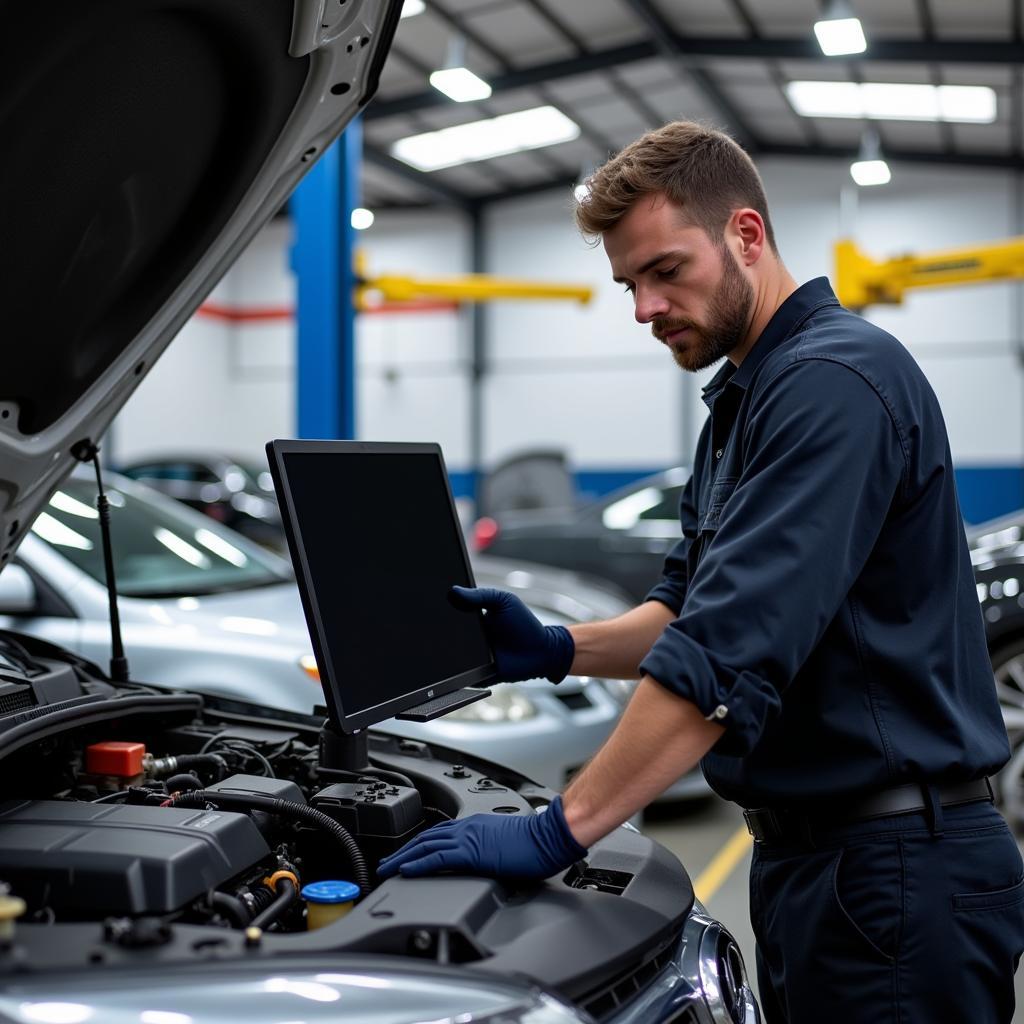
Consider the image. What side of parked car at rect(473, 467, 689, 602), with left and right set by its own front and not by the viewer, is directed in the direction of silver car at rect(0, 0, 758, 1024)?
right

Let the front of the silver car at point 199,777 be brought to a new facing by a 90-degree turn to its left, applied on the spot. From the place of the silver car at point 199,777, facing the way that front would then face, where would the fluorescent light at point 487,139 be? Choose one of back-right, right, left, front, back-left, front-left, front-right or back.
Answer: front-left

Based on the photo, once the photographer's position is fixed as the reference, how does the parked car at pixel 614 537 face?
facing to the right of the viewer

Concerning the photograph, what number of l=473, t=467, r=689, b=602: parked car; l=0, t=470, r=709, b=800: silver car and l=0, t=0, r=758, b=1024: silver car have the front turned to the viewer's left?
0

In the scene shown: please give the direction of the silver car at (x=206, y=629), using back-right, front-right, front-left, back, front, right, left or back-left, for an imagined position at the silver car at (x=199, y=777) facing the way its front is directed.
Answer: back-left

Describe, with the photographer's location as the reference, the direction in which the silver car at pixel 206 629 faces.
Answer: facing the viewer and to the right of the viewer

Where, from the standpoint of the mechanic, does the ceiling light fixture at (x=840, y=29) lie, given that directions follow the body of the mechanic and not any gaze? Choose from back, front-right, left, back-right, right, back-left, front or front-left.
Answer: right

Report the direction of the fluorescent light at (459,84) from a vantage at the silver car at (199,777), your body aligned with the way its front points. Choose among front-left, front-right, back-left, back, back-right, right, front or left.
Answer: back-left

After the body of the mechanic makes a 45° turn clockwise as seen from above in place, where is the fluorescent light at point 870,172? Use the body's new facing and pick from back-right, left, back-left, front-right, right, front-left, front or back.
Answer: front-right

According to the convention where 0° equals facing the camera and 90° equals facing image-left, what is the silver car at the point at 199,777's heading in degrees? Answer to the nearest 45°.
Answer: approximately 315°

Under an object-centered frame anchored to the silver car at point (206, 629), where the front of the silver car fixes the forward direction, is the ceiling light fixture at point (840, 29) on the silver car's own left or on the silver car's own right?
on the silver car's own left

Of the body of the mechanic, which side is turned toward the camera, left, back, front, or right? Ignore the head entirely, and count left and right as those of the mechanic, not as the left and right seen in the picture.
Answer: left

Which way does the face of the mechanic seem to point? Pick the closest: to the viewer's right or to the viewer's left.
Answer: to the viewer's left

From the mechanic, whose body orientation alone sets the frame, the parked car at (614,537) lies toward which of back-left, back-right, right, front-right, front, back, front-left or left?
right

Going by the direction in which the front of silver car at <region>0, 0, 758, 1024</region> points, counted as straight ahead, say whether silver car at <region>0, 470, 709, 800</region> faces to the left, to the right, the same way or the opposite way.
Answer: the same way

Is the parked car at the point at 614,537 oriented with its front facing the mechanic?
no

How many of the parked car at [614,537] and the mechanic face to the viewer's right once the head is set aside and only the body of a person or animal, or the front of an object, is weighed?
1
